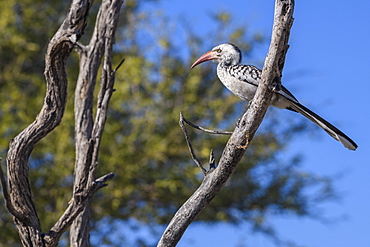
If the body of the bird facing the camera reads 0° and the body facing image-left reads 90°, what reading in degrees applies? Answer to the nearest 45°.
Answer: approximately 90°

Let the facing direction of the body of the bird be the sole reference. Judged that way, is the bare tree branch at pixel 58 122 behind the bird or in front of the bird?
in front

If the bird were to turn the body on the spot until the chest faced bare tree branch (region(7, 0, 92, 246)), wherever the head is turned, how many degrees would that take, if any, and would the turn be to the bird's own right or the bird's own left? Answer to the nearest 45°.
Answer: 0° — it already faces it
